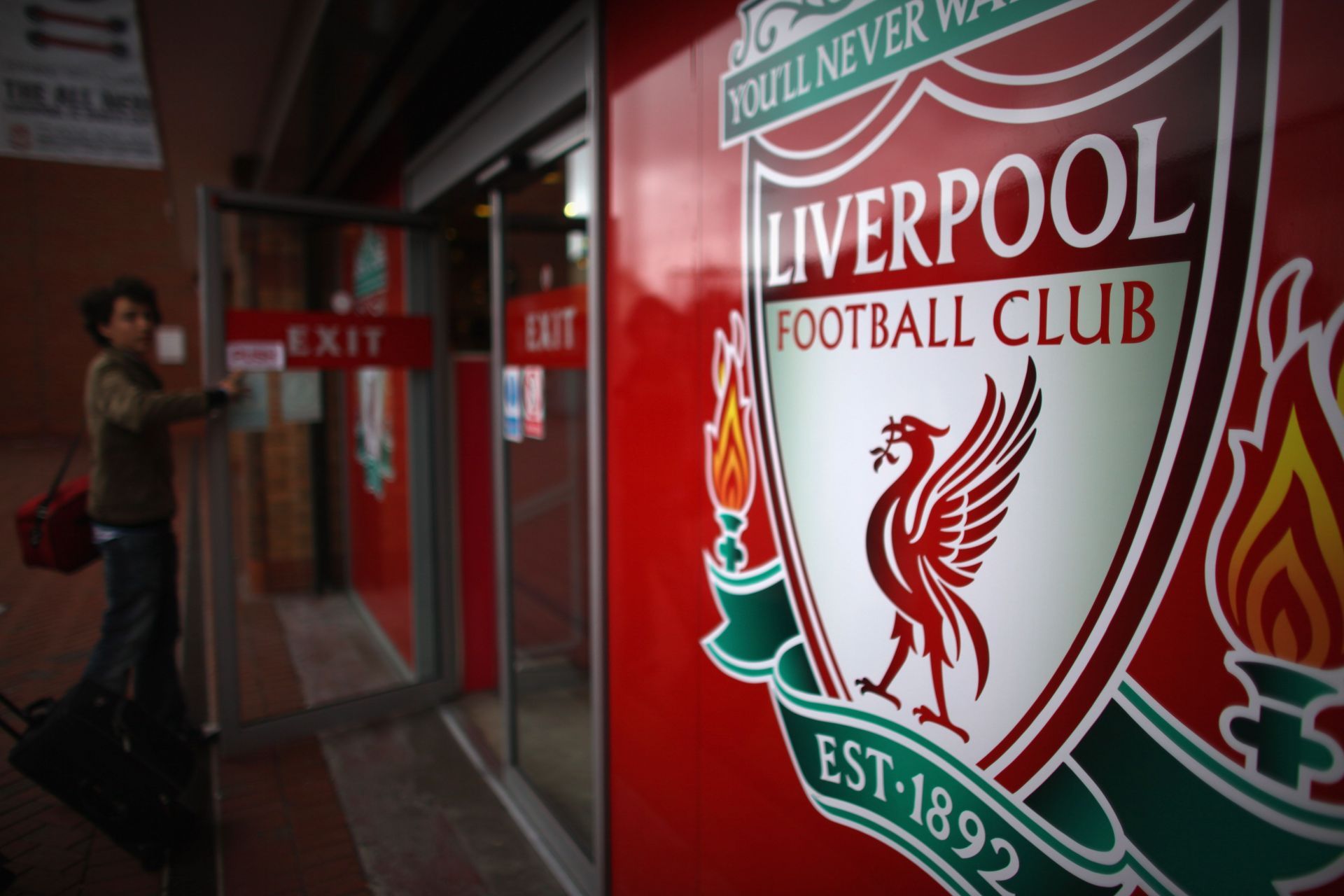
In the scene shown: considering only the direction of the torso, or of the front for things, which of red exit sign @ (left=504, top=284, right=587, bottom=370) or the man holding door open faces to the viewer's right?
the man holding door open

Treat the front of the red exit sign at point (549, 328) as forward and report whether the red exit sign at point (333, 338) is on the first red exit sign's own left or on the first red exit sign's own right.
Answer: on the first red exit sign's own right

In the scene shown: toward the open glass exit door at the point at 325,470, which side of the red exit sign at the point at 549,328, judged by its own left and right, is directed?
right

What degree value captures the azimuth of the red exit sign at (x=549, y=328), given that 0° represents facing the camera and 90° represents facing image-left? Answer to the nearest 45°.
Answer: approximately 45°

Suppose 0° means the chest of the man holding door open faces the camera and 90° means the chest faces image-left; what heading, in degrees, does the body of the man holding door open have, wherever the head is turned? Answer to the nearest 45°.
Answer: approximately 270°

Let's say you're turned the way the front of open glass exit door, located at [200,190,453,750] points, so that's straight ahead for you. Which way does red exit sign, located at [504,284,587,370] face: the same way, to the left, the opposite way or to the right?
to the right

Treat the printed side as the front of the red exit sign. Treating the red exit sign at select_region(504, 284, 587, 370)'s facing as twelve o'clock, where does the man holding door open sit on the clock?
The man holding door open is roughly at 2 o'clock from the red exit sign.

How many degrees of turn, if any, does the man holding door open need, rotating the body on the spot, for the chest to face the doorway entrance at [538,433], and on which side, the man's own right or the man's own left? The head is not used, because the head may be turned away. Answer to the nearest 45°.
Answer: approximately 45° to the man's own right

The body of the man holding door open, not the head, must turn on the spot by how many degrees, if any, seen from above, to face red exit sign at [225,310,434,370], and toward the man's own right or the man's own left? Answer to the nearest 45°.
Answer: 0° — they already face it
